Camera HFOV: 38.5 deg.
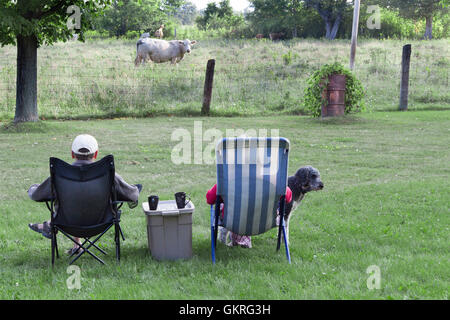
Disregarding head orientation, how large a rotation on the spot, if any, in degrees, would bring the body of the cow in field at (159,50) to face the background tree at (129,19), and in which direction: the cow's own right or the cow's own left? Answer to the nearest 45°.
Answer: approximately 90° to the cow's own left

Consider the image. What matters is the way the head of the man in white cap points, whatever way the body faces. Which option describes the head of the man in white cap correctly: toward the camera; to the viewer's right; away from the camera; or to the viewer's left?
away from the camera

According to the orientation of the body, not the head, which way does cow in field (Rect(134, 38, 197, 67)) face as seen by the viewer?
to the viewer's right

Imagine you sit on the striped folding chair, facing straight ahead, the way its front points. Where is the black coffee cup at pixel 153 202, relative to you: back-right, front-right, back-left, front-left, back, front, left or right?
left

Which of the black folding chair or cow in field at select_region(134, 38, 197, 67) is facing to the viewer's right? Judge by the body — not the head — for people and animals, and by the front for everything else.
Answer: the cow in field

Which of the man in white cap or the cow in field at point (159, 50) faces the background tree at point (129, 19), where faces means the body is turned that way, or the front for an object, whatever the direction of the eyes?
the man in white cap

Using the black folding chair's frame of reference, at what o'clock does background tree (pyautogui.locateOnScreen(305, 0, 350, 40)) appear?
The background tree is roughly at 1 o'clock from the black folding chair.

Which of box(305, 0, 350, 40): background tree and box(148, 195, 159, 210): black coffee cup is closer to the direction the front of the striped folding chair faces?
the background tree

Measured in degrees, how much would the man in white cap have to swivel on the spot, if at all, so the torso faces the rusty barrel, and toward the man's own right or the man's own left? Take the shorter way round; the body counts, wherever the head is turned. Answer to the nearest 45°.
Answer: approximately 45° to the man's own right

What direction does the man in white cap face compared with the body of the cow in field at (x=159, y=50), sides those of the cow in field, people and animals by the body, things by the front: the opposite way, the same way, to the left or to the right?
to the left

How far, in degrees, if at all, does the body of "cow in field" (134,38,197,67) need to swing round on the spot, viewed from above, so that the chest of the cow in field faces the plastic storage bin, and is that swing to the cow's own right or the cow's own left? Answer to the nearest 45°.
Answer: approximately 90° to the cow's own right

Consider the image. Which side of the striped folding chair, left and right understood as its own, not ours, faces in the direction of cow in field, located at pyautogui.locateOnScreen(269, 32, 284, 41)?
front

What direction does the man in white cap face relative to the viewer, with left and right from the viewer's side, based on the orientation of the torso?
facing away from the viewer

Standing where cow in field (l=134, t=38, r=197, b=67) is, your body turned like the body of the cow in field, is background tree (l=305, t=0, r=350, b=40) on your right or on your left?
on your left

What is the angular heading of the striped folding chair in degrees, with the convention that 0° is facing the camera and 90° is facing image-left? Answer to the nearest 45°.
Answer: approximately 180°

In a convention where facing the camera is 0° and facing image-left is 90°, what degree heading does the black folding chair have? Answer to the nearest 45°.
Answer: approximately 180°
